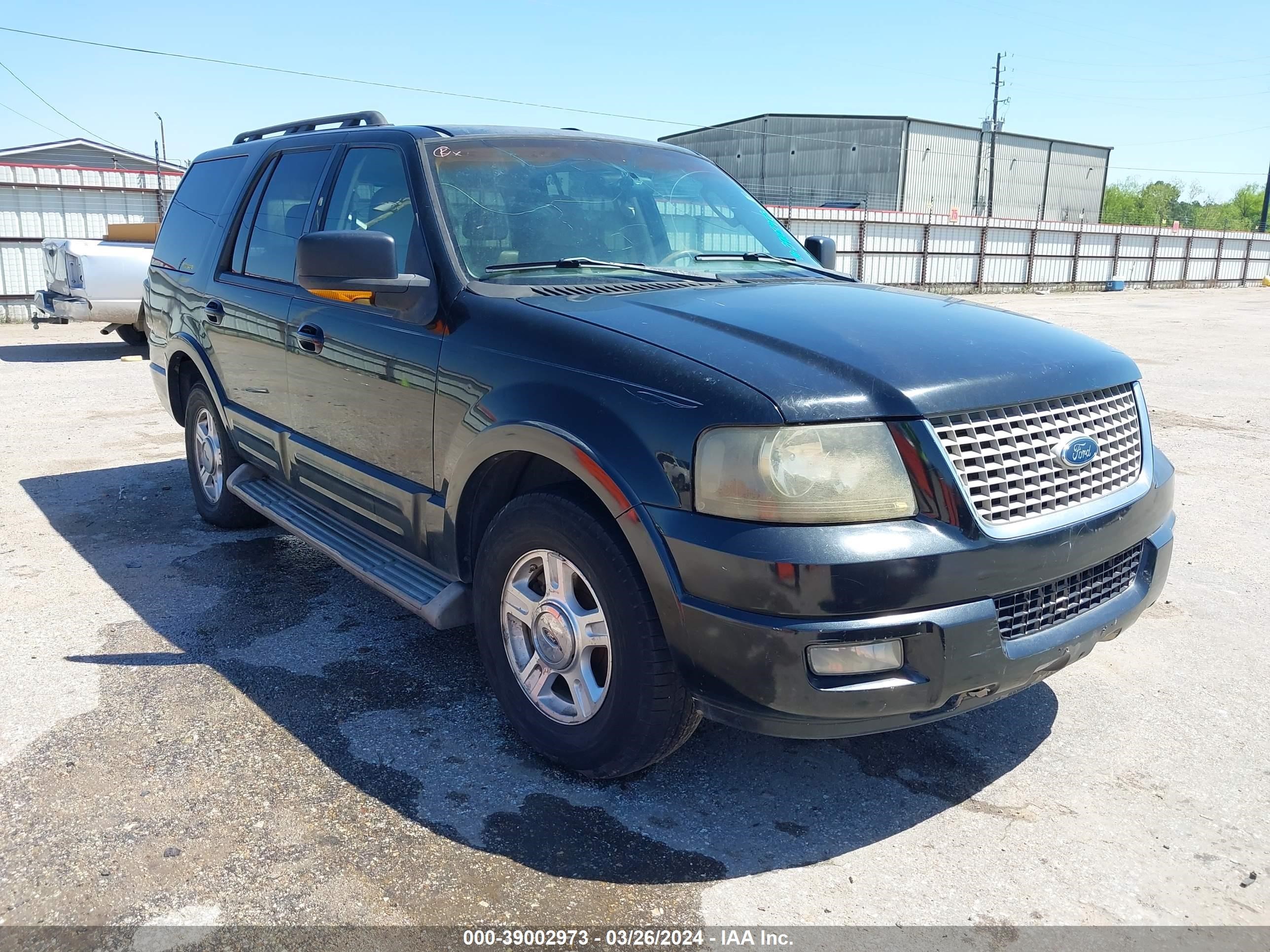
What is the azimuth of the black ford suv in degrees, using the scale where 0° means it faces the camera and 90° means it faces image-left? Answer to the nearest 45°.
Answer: approximately 315°

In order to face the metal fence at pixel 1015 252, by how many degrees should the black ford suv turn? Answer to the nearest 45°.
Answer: approximately 135° to its left

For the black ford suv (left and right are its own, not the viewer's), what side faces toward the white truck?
back

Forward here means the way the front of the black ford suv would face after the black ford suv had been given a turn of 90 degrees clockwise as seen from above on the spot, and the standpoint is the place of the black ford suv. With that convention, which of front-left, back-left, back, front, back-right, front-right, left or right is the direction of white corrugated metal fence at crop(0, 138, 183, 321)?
right
